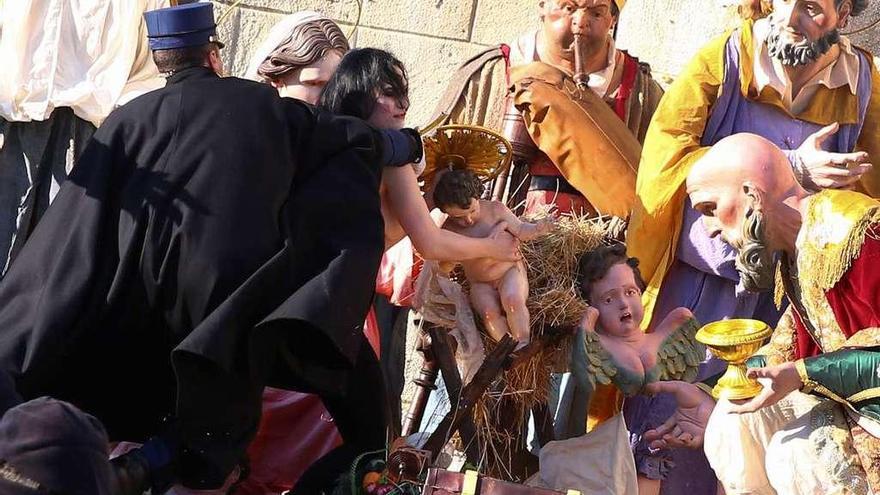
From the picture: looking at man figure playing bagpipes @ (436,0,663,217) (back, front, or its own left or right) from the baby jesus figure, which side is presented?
front

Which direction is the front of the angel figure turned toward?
toward the camera

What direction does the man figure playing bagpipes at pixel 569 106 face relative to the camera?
toward the camera

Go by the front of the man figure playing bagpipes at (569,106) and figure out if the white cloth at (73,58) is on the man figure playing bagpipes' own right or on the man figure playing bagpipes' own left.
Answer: on the man figure playing bagpipes' own right

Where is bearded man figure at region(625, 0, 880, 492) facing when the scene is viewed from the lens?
facing the viewer

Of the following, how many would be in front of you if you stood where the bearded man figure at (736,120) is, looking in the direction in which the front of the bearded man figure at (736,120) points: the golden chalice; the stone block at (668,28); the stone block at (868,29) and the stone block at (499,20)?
1

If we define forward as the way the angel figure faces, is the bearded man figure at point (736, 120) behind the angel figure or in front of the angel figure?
behind

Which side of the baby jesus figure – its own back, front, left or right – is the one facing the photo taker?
front

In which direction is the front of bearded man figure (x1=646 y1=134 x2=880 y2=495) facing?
to the viewer's left

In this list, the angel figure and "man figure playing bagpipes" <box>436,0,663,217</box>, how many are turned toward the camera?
2

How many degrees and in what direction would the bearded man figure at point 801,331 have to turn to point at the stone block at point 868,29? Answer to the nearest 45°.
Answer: approximately 90° to its right
